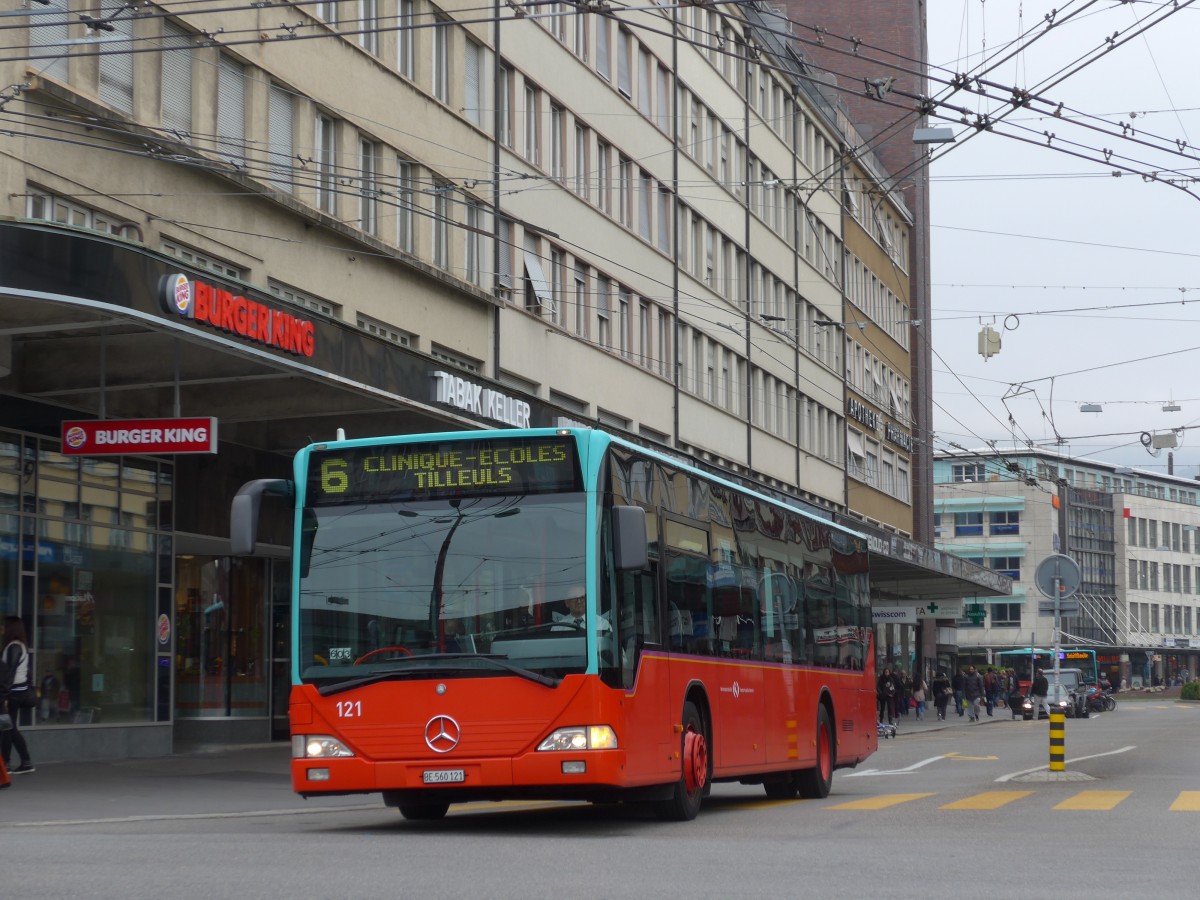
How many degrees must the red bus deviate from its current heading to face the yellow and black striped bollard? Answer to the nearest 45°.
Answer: approximately 180°

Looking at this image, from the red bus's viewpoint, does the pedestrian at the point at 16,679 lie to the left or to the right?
on its right

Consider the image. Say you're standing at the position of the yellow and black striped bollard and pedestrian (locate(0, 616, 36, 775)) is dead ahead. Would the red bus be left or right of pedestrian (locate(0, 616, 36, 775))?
left

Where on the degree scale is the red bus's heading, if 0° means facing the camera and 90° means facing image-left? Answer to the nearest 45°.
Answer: approximately 45°
